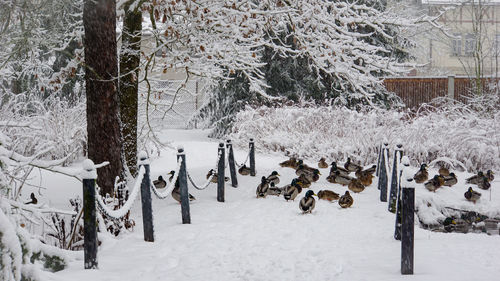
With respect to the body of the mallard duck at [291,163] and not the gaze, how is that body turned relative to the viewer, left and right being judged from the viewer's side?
facing to the right of the viewer

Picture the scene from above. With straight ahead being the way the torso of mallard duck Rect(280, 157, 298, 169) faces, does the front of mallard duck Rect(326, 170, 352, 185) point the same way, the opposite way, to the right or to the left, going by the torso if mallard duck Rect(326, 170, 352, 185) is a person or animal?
the opposite way

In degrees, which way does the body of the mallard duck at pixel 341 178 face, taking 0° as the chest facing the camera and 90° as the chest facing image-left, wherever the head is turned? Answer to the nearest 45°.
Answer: approximately 90°

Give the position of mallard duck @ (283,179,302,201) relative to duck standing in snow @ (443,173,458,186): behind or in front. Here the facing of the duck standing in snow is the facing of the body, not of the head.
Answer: behind

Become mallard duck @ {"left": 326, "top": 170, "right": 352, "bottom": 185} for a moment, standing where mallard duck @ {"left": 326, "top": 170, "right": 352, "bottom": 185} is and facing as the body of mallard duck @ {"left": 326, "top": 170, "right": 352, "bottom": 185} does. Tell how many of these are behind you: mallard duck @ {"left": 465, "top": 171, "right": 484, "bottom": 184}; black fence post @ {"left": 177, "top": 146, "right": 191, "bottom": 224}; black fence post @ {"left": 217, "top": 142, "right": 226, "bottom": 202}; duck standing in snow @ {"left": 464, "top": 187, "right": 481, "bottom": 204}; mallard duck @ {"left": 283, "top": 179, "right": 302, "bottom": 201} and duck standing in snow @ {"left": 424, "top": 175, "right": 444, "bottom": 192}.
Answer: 3

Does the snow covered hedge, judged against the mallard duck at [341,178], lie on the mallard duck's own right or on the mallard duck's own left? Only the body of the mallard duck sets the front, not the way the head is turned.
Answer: on the mallard duck's own right

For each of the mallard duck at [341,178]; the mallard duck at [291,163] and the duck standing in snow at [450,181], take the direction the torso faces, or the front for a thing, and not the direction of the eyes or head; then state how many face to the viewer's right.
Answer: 2

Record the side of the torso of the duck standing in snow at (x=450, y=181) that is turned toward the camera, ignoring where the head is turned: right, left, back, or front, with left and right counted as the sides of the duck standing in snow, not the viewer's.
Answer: right

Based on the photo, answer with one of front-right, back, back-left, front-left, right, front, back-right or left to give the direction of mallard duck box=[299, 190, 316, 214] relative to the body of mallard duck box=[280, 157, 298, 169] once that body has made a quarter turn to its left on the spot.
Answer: back
